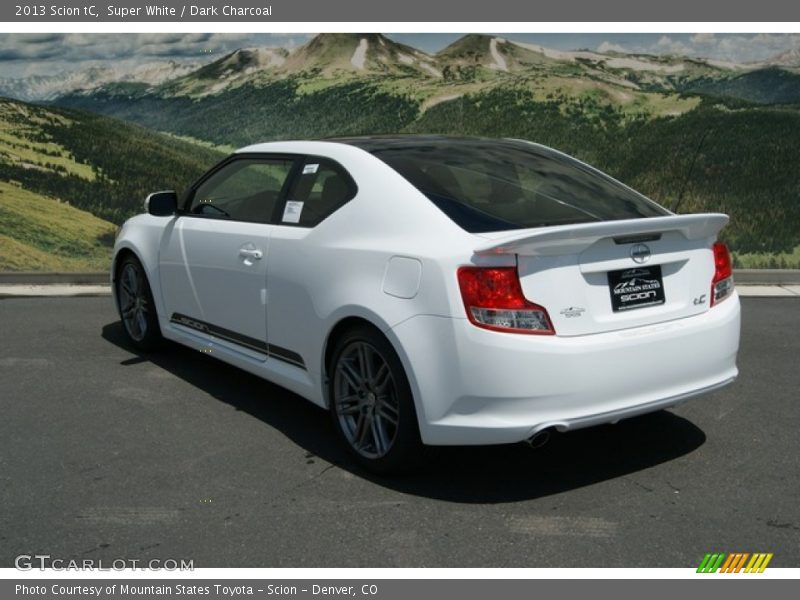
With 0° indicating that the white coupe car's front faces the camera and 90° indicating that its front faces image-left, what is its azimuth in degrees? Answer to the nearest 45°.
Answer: approximately 135°
